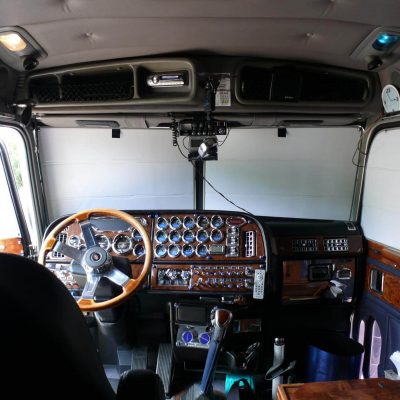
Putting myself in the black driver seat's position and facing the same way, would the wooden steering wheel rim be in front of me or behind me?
in front

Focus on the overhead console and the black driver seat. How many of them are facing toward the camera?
1

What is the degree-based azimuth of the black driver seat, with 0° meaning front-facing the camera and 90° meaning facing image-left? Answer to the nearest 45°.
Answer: approximately 180°

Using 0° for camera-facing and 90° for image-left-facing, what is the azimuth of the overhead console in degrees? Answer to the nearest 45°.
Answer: approximately 0°

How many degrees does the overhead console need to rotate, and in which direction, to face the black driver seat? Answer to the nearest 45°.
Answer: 0° — it already faces it

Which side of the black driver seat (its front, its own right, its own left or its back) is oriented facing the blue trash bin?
right

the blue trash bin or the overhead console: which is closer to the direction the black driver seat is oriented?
the overhead console

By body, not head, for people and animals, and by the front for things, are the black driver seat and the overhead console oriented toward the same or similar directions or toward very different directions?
very different directions

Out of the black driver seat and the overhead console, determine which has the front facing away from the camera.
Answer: the black driver seat
